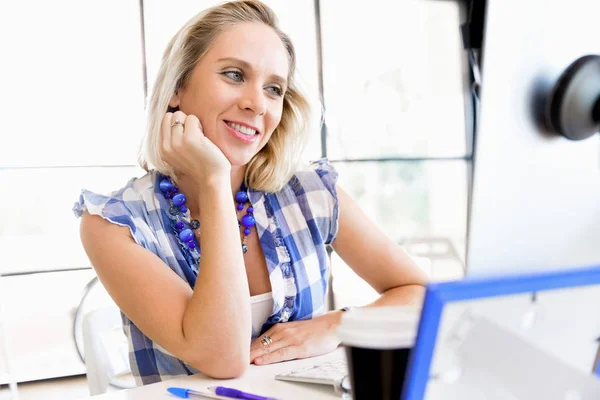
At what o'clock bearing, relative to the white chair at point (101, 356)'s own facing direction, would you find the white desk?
The white desk is roughly at 1 o'clock from the white chair.

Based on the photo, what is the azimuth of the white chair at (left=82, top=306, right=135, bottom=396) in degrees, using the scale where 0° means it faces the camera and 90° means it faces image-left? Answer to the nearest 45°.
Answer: approximately 315°

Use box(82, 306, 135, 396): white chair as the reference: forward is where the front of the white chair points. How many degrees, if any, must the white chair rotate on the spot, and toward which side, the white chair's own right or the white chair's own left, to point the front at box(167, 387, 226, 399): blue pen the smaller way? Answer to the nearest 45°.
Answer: approximately 45° to the white chair's own right
